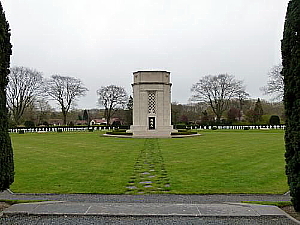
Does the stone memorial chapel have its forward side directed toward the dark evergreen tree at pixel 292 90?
yes

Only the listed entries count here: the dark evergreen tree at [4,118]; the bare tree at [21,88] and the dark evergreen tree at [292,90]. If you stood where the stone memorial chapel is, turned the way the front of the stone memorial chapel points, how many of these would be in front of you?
2

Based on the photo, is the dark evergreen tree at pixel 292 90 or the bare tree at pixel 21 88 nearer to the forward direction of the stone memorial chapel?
the dark evergreen tree

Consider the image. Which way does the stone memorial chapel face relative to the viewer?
toward the camera

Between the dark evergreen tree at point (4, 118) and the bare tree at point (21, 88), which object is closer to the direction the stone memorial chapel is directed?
the dark evergreen tree

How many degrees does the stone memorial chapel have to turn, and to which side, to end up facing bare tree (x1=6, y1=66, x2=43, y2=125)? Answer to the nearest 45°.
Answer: approximately 135° to its right

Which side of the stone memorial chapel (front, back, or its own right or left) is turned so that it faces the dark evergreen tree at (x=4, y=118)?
front
